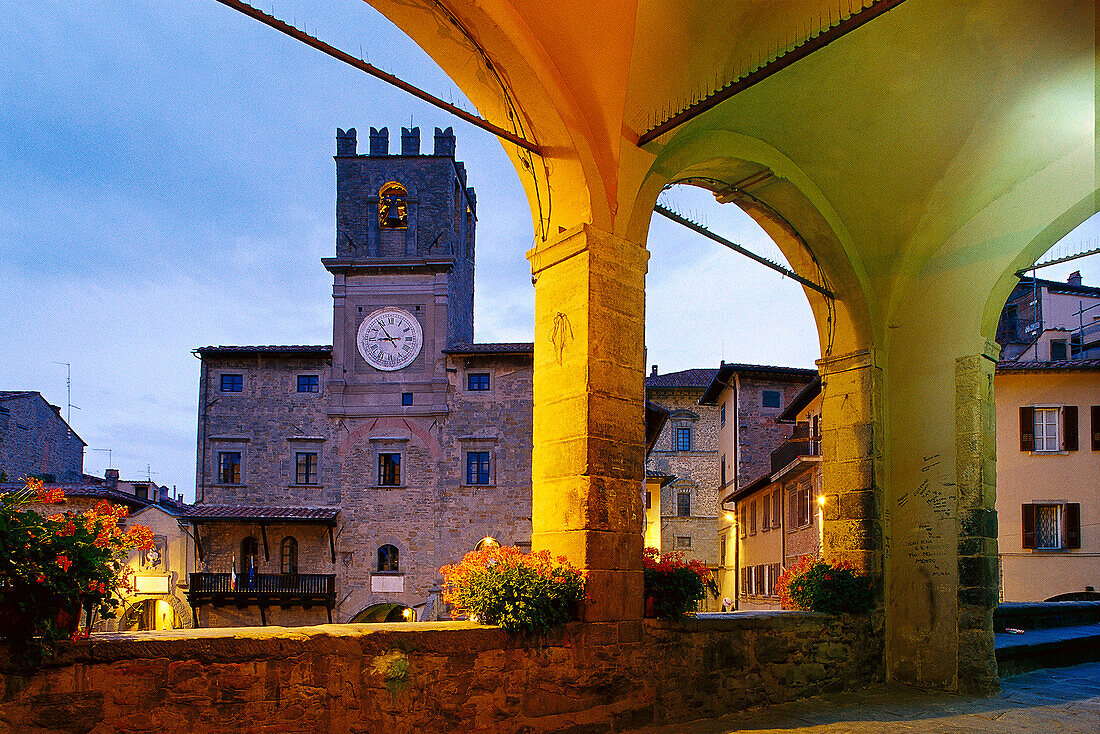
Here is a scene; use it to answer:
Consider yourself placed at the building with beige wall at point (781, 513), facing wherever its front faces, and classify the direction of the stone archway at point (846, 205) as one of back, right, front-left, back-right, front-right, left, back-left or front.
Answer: front-left

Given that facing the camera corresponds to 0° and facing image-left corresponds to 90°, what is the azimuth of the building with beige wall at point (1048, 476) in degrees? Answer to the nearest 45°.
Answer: approximately 0°

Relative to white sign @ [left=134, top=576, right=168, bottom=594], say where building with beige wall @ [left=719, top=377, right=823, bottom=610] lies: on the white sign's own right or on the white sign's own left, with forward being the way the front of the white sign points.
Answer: on the white sign's own left

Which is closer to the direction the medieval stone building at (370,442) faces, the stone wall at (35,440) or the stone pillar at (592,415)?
the stone pillar

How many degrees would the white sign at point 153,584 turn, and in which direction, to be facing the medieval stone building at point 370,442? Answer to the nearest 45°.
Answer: approximately 90° to its left

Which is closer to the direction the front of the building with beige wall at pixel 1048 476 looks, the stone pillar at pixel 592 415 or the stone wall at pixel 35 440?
the stone pillar

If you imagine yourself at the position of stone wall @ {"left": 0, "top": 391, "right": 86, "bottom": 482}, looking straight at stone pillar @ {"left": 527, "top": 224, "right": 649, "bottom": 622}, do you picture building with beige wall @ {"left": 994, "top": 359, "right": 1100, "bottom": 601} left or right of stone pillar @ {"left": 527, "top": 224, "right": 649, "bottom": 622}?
left

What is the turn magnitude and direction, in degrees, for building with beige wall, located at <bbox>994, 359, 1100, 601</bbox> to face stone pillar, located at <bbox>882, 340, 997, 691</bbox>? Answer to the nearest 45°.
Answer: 0° — it already faces it

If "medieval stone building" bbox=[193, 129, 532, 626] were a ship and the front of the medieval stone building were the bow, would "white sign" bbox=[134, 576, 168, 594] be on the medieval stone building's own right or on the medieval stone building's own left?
on the medieval stone building's own right

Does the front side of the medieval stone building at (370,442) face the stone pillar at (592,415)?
yes

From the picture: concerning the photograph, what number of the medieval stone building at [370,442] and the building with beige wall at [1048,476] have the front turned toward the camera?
2
